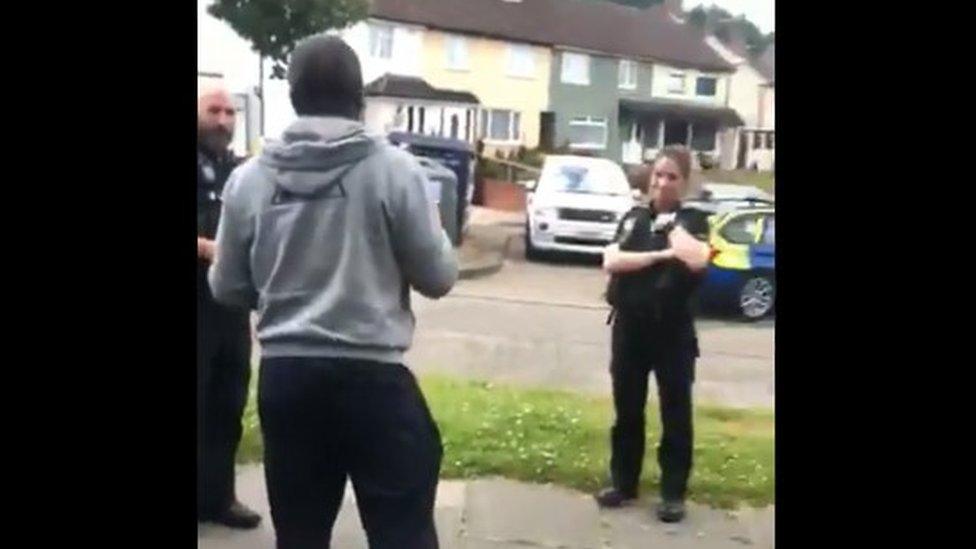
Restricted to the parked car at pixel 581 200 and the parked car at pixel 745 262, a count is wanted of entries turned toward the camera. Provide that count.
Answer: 1

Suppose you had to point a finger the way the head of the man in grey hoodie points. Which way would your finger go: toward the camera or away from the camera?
away from the camera

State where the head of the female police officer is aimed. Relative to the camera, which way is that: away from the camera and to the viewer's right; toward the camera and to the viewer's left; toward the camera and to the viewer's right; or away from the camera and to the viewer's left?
toward the camera and to the viewer's left

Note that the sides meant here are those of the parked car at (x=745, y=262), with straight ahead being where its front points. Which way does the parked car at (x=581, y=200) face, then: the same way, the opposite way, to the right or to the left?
to the right

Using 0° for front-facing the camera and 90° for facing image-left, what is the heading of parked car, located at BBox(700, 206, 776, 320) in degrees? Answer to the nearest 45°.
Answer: approximately 270°

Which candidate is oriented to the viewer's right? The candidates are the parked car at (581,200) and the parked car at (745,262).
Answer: the parked car at (745,262)
